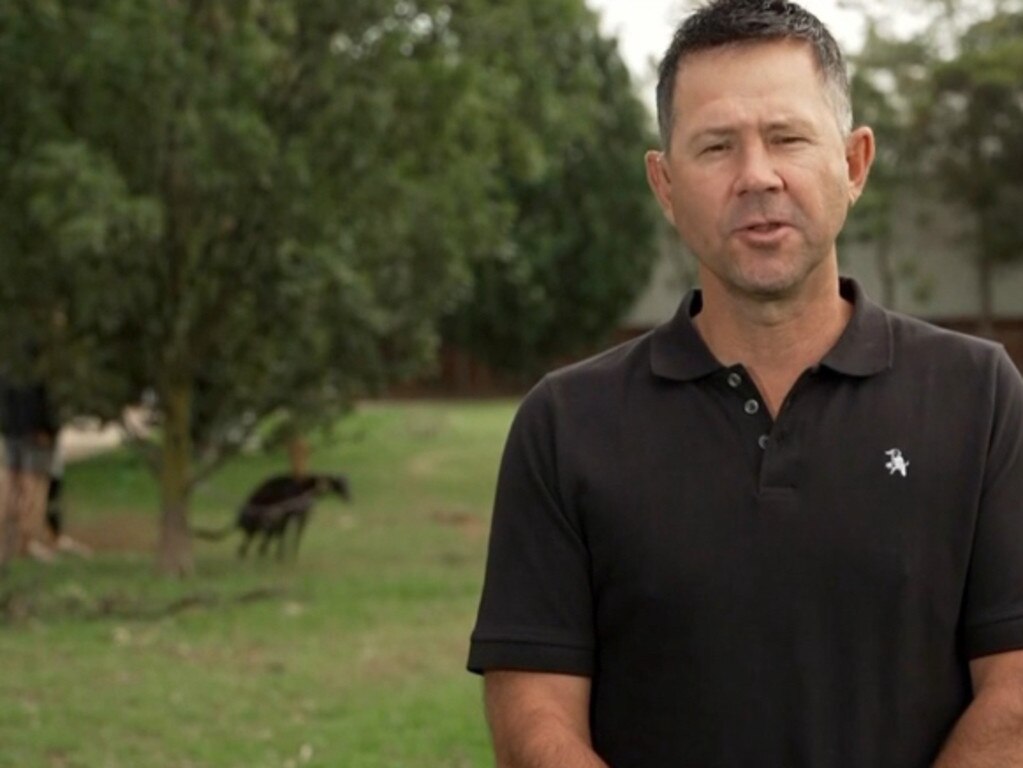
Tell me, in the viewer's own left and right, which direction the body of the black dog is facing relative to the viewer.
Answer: facing to the right of the viewer

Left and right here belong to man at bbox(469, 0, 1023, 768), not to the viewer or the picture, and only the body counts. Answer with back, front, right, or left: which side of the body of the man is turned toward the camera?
front

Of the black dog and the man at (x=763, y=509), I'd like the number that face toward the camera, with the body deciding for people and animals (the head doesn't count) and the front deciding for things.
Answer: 1

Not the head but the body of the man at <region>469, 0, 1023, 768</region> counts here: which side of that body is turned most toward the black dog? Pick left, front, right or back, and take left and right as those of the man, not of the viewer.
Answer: back

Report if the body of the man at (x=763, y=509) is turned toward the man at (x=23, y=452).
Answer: no

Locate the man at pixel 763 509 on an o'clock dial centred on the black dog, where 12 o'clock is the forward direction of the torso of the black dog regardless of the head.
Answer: The man is roughly at 3 o'clock from the black dog.

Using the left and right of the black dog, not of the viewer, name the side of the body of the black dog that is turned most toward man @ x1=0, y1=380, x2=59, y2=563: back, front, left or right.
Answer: back

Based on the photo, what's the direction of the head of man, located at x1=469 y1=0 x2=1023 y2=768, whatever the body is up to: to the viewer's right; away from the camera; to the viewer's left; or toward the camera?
toward the camera

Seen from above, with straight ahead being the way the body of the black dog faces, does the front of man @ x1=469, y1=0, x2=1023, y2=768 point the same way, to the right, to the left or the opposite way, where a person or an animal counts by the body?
to the right

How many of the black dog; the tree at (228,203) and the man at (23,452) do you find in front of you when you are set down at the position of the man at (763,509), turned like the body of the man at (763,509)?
0

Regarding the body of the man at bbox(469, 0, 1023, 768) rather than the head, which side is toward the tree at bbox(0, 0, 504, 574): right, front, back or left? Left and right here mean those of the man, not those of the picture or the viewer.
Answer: back
